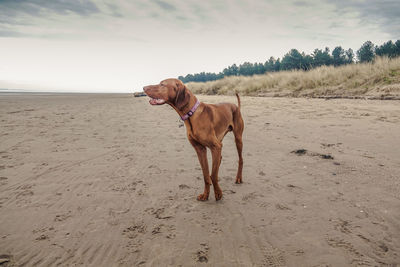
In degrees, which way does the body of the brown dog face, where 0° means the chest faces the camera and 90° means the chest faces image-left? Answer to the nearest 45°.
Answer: approximately 45°
